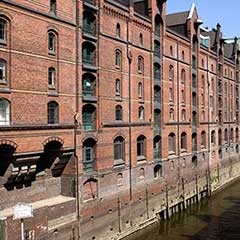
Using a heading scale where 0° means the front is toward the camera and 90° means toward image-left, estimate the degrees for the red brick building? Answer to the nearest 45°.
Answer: approximately 315°
